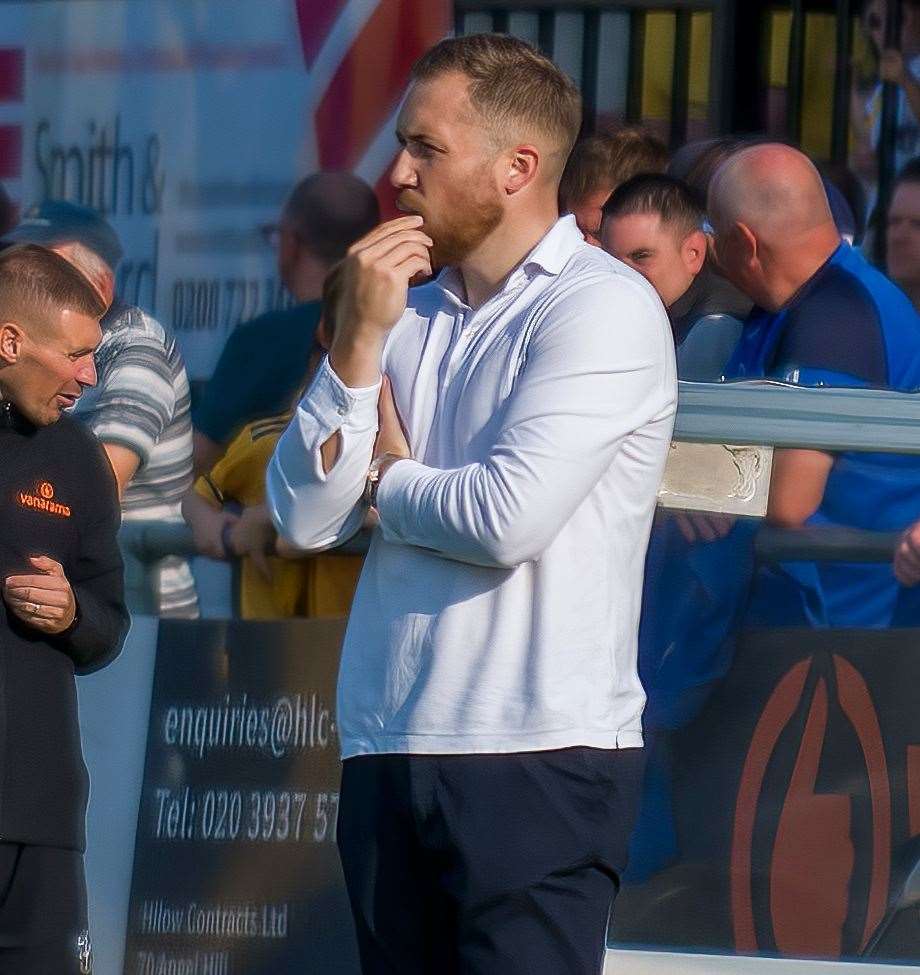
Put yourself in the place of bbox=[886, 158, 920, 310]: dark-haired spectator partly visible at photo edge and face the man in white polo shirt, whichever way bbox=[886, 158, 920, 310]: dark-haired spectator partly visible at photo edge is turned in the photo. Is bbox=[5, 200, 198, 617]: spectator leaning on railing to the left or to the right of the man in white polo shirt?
right

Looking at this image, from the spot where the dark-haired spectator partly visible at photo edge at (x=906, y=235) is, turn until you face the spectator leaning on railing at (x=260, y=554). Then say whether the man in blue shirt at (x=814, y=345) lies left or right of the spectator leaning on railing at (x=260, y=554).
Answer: left

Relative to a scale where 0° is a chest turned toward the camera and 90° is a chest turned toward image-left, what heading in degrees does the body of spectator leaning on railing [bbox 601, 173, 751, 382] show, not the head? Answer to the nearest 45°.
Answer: approximately 45°

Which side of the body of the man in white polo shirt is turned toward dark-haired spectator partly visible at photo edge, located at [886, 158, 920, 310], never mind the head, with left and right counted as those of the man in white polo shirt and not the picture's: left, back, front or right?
back

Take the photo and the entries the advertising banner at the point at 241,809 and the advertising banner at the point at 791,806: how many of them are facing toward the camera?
2

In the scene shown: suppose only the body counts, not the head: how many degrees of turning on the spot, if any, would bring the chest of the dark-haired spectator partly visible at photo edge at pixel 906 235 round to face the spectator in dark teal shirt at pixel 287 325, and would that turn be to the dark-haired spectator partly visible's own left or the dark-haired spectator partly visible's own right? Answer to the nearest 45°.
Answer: approximately 45° to the dark-haired spectator partly visible's own right

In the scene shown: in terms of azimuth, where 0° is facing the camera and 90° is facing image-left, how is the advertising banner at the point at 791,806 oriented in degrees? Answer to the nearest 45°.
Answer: approximately 0°

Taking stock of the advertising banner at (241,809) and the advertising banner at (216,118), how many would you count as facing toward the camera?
2

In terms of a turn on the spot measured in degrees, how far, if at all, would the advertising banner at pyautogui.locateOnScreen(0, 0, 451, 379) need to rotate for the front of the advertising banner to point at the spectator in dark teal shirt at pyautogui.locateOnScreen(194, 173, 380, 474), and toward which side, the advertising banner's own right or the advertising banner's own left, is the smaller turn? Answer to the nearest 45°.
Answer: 0° — it already faces them

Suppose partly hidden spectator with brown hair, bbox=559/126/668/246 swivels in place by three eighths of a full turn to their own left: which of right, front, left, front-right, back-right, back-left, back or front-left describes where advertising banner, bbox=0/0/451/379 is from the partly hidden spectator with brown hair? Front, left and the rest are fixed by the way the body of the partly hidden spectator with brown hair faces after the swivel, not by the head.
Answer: back-left

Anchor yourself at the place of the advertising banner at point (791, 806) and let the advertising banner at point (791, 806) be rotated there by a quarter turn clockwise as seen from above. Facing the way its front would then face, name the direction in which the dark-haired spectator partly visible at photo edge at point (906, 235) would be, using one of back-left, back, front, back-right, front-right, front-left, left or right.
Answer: right

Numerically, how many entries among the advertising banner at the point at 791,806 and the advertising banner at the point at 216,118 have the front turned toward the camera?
2
